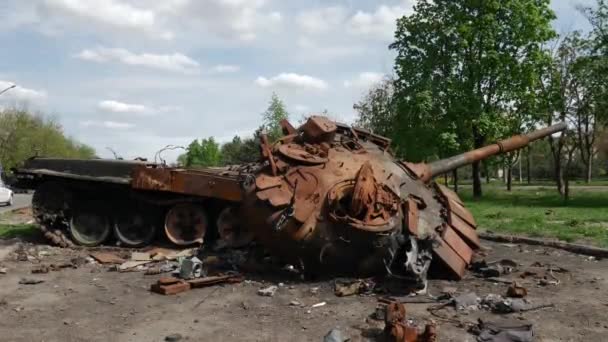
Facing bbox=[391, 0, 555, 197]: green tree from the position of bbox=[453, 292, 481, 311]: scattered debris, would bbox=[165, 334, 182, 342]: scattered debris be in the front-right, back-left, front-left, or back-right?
back-left

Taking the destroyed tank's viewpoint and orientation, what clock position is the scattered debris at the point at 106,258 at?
The scattered debris is roughly at 7 o'clock from the destroyed tank.

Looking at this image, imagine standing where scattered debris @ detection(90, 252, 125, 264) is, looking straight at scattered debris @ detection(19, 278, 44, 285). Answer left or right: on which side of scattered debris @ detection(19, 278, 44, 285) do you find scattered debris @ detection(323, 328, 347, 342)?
left

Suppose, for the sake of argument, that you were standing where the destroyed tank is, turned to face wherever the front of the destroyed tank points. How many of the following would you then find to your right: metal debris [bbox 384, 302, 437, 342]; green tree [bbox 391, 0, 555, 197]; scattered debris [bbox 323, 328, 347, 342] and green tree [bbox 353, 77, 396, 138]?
2

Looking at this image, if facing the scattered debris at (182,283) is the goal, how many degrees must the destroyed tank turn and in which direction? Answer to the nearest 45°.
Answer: approximately 180°

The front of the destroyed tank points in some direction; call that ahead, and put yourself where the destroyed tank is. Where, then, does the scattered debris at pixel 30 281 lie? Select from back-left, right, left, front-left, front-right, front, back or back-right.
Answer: back

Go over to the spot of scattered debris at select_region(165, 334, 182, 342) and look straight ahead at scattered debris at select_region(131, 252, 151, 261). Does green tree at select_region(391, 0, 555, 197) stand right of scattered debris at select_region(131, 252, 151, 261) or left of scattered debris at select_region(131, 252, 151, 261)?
right

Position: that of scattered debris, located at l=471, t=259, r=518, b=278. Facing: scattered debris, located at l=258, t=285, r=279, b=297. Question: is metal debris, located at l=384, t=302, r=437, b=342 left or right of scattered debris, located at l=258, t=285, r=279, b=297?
left

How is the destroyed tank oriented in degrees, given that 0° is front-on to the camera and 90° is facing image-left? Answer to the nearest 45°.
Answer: approximately 270°

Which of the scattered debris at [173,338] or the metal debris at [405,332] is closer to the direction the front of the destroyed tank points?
the metal debris

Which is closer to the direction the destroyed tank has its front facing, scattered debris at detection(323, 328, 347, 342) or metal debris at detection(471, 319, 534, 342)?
the metal debris

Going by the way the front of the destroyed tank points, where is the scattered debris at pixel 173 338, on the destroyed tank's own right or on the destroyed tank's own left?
on the destroyed tank's own right

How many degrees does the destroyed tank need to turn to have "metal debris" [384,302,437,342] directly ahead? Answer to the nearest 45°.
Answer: approximately 90° to its right
